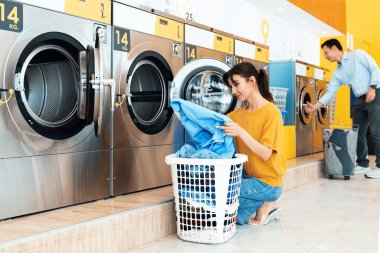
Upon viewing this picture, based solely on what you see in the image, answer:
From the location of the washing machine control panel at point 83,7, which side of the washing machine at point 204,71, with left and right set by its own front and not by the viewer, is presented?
right

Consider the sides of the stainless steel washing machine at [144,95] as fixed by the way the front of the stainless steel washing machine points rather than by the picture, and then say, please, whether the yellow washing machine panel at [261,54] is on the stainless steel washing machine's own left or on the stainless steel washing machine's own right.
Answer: on the stainless steel washing machine's own left

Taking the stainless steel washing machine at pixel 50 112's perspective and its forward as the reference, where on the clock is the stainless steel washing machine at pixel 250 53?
the stainless steel washing machine at pixel 250 53 is roughly at 9 o'clock from the stainless steel washing machine at pixel 50 112.

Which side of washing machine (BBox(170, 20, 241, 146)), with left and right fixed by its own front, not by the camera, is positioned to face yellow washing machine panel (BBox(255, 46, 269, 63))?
left

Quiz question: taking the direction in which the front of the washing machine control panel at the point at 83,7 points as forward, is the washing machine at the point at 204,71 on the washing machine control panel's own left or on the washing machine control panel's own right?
on the washing machine control panel's own left

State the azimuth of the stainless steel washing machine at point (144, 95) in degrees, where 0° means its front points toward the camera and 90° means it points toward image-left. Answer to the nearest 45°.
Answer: approximately 315°

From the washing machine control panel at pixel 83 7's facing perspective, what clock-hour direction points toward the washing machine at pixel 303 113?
The washing machine is roughly at 9 o'clock from the washing machine control panel.

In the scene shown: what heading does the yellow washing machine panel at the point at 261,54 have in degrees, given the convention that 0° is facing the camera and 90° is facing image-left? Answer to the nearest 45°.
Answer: approximately 315°

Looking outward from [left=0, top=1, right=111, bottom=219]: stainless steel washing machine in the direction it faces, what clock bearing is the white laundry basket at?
The white laundry basket is roughly at 11 o'clock from the stainless steel washing machine.

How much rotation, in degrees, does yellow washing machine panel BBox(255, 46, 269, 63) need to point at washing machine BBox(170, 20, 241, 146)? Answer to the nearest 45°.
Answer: approximately 45° to its right

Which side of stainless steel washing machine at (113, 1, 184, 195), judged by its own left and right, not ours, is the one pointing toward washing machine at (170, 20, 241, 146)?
left

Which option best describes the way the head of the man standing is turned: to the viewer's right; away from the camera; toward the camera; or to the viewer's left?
to the viewer's left
